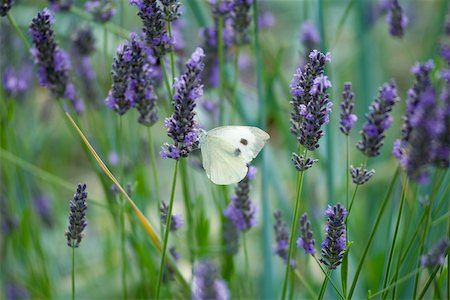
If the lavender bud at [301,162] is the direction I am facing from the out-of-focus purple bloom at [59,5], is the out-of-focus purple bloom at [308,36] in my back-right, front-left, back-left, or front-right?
front-left

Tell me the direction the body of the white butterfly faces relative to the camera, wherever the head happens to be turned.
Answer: to the viewer's left
